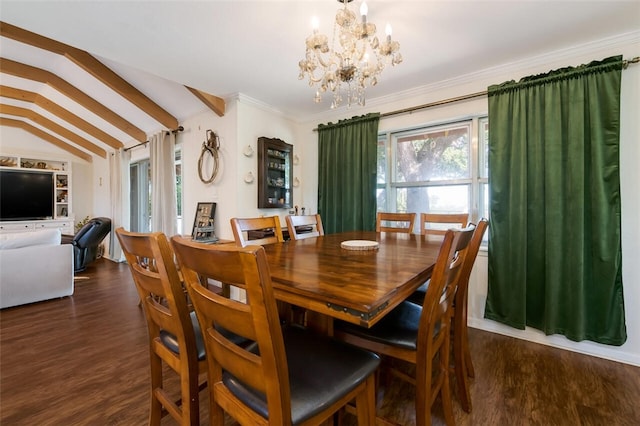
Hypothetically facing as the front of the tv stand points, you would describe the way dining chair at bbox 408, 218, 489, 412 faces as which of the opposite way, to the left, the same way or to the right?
the opposite way

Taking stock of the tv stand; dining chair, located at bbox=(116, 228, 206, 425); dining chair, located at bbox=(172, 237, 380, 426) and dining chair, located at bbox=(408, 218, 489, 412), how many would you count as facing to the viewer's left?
1

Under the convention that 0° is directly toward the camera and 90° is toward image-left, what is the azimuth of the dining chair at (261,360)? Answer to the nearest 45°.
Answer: approximately 225°

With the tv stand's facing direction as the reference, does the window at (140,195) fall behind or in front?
in front

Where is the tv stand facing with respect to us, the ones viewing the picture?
facing the viewer

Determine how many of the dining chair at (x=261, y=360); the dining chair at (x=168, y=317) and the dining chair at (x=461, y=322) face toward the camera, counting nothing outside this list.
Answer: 0

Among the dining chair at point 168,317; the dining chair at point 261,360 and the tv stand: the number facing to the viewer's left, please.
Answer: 0

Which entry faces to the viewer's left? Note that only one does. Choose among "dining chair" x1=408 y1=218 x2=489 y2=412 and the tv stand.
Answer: the dining chair

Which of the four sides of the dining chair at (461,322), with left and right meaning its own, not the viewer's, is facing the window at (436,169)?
right

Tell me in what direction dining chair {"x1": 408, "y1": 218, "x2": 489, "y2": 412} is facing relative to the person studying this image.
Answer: facing to the left of the viewer

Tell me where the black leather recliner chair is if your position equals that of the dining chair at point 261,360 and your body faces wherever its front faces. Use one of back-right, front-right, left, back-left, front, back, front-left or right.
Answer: left

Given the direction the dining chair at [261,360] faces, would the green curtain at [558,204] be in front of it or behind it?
in front

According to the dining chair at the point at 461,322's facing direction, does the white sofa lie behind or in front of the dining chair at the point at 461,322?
in front

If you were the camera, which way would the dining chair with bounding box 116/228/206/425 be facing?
facing away from the viewer and to the right of the viewer

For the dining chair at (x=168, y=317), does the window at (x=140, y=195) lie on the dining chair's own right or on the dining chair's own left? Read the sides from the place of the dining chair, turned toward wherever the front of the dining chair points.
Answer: on the dining chair's own left

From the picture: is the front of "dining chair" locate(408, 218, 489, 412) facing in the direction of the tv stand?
yes
